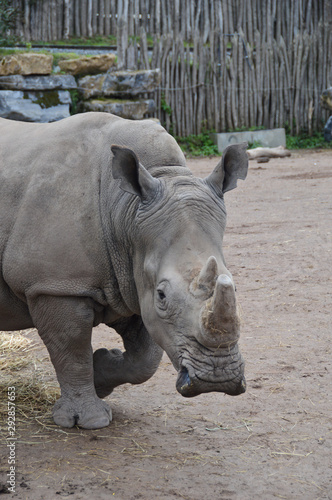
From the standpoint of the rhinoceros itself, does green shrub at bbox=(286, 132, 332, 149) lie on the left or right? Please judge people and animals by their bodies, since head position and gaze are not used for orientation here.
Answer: on its left

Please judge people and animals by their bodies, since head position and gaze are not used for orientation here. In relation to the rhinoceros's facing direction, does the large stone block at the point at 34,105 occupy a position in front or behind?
behind

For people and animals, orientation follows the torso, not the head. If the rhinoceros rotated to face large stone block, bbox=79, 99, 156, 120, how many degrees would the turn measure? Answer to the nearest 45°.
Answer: approximately 135° to its left

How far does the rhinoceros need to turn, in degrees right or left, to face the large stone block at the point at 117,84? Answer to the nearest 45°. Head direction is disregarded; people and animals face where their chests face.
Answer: approximately 135° to its left

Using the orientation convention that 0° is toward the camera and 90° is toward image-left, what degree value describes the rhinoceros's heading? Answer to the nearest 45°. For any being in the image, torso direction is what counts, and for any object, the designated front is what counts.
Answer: approximately 315°
